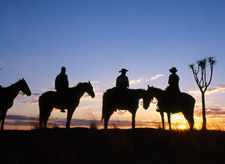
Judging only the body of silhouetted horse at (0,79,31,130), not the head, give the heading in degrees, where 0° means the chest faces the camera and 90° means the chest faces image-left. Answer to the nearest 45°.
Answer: approximately 270°

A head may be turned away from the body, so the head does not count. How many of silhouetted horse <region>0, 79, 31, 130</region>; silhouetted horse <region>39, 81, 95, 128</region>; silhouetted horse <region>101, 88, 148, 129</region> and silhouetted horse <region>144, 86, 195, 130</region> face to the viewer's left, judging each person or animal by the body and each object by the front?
1

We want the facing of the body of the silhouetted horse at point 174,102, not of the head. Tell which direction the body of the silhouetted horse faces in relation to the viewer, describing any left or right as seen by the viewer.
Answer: facing to the left of the viewer

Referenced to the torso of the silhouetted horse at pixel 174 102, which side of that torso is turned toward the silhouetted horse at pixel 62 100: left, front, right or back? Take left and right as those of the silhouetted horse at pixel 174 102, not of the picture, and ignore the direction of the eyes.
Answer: front

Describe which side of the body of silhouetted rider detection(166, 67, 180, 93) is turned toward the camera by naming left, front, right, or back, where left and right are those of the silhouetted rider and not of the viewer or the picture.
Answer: left

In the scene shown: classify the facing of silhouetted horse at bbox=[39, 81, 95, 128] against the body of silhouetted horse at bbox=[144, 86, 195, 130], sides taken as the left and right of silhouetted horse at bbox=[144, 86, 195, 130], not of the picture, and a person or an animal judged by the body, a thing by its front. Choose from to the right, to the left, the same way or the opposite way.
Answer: the opposite way

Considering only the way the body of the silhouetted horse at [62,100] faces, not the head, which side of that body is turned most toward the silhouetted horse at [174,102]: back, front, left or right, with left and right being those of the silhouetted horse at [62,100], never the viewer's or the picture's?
front

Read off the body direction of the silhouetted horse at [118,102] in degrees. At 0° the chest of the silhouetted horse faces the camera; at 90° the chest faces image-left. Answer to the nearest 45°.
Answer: approximately 270°

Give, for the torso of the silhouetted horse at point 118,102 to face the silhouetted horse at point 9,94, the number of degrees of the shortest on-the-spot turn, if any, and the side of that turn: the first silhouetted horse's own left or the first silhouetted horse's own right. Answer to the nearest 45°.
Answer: approximately 180°

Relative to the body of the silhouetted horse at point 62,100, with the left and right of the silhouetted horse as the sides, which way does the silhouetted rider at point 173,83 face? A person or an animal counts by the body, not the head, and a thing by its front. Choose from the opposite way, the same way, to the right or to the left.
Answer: the opposite way

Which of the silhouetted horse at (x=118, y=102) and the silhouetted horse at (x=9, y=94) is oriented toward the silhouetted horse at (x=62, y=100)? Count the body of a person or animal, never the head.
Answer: the silhouetted horse at (x=9, y=94)

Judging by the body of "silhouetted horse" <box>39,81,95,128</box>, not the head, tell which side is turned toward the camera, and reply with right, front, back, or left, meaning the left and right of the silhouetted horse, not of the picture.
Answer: right

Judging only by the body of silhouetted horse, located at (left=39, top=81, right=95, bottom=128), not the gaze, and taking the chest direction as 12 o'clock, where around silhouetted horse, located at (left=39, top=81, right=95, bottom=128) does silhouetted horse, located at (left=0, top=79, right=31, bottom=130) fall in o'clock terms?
silhouetted horse, located at (left=0, top=79, right=31, bottom=130) is roughly at 6 o'clock from silhouetted horse, located at (left=39, top=81, right=95, bottom=128).
